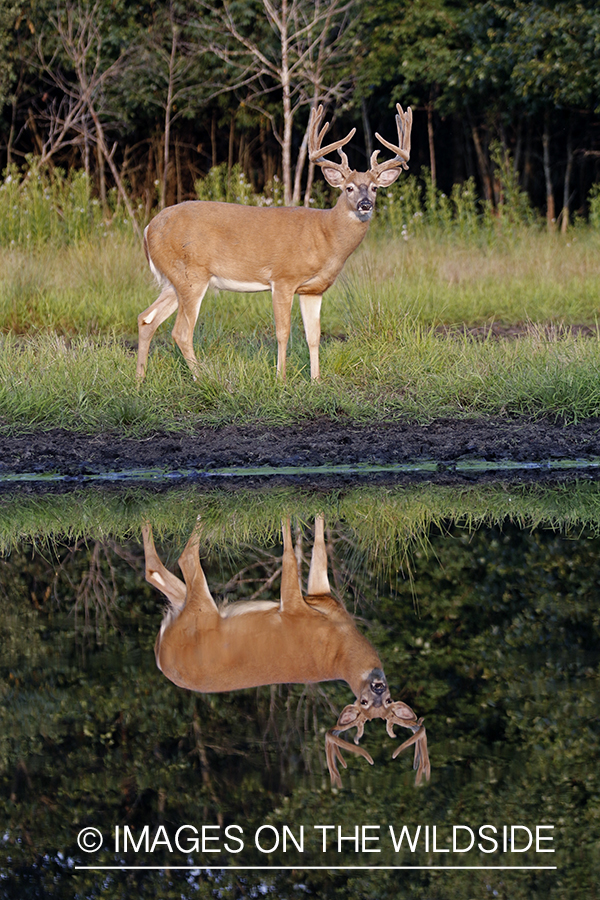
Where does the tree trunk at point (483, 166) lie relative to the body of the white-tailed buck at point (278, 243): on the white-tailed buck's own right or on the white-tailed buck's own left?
on the white-tailed buck's own left

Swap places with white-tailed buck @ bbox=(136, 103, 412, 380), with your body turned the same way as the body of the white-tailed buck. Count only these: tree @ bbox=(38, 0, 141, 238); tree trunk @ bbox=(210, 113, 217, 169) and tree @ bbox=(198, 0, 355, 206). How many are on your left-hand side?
3

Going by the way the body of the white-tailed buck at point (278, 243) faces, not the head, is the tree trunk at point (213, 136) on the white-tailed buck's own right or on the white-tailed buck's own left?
on the white-tailed buck's own left

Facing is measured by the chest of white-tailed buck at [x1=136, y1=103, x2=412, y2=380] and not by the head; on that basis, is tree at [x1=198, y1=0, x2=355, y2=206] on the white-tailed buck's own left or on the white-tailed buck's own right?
on the white-tailed buck's own left

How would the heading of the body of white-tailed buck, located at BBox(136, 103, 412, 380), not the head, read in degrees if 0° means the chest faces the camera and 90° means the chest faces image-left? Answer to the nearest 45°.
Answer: approximately 270°

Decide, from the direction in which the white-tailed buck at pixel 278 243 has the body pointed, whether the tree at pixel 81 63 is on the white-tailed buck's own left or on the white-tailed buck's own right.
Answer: on the white-tailed buck's own left
